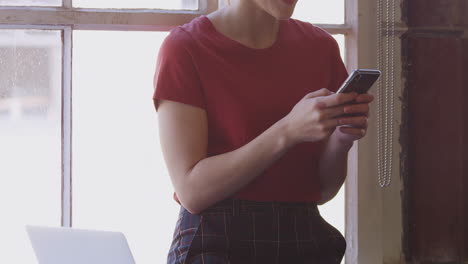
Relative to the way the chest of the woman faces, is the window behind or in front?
behind

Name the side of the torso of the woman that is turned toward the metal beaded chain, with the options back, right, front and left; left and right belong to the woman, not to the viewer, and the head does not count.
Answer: left

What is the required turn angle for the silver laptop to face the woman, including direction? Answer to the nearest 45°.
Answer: approximately 45° to its right

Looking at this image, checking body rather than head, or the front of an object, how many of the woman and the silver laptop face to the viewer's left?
0

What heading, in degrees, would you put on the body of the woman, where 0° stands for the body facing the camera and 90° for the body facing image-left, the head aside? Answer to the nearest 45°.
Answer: approximately 315°
